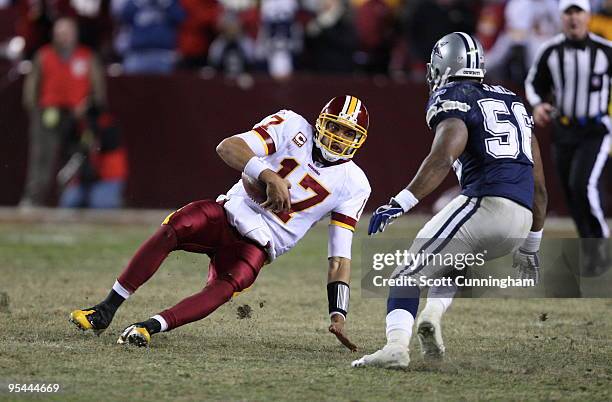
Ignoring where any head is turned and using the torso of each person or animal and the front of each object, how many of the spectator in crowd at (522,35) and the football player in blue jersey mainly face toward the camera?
1

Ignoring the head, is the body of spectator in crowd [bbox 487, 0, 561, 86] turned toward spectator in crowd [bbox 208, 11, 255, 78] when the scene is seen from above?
no

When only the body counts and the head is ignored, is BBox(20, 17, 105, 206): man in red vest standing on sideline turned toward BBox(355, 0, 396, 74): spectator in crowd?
no

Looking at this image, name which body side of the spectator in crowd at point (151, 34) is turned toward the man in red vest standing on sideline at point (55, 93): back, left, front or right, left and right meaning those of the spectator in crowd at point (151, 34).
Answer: front

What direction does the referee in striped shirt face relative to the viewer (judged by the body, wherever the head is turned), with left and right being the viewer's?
facing the viewer

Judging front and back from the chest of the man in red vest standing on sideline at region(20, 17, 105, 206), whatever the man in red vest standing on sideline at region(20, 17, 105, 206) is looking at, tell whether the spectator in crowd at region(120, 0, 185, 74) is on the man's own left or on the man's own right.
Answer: on the man's own left

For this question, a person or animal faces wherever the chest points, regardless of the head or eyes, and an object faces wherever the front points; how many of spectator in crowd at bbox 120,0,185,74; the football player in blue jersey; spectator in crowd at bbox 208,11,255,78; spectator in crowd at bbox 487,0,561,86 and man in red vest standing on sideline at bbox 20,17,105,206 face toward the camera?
4

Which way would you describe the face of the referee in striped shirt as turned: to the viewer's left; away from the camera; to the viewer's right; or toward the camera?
toward the camera

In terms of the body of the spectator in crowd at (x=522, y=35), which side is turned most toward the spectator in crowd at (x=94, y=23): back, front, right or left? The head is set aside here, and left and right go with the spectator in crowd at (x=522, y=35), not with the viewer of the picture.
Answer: right

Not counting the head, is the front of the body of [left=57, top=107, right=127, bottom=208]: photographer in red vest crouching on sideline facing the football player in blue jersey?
no

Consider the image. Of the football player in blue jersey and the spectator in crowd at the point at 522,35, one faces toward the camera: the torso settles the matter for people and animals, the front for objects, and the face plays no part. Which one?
the spectator in crowd

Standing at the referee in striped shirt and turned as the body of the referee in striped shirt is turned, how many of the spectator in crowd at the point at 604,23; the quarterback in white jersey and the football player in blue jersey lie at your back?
1

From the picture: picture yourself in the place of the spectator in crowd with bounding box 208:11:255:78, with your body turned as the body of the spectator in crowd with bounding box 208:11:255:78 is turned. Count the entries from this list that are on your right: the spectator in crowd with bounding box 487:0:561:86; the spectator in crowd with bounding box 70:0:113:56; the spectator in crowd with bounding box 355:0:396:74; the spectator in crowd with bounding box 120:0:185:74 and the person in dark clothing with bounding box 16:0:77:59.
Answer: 3

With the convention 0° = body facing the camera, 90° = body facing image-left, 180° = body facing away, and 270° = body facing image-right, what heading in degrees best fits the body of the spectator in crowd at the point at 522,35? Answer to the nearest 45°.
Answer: approximately 0°

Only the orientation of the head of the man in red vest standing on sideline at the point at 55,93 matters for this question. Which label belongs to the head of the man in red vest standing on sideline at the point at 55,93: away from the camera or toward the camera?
toward the camera

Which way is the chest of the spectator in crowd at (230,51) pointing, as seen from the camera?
toward the camera

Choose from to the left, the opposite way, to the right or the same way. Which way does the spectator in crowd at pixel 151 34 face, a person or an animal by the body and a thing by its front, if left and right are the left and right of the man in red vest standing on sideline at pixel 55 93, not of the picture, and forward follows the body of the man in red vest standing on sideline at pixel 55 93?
the same way
